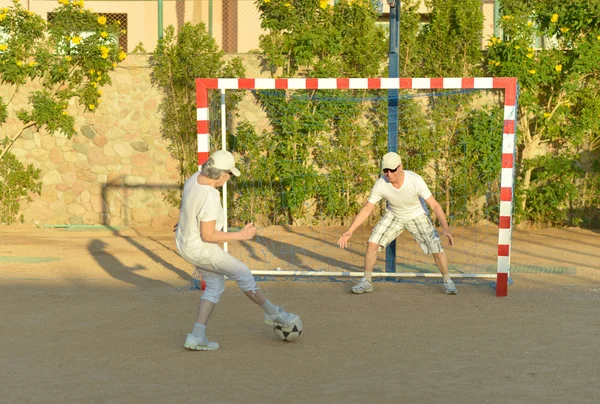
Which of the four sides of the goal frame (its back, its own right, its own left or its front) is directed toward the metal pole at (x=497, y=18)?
back

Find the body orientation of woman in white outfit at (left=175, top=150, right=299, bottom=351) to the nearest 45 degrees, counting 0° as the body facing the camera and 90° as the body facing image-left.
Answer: approximately 270°

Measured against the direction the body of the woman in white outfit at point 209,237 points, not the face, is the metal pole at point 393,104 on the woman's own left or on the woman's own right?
on the woman's own left

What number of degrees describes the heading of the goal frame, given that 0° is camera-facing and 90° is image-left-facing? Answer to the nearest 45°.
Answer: approximately 0°

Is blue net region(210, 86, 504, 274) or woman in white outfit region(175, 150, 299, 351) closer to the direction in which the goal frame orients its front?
the woman in white outfit

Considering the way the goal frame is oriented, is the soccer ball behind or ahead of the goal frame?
ahead

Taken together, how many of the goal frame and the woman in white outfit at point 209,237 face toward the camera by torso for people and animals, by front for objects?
1

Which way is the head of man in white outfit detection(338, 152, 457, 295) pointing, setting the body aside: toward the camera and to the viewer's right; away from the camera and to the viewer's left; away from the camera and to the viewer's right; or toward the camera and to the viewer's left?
toward the camera and to the viewer's left

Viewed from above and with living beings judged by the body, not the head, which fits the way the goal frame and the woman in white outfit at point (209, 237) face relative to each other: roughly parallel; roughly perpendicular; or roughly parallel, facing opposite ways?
roughly perpendicular
